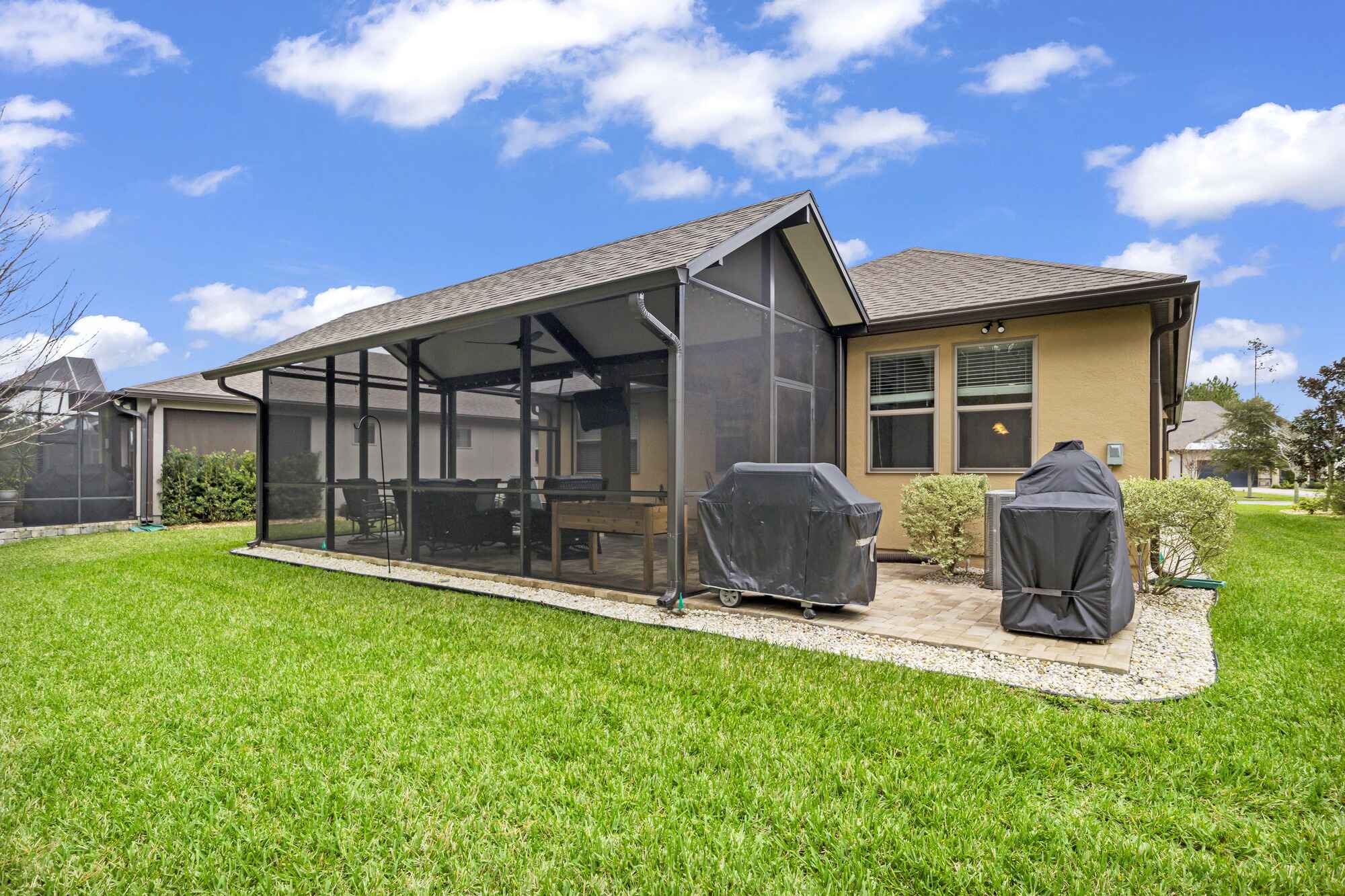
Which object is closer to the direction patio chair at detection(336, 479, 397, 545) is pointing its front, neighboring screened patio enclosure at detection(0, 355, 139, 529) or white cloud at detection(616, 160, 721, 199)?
the white cloud

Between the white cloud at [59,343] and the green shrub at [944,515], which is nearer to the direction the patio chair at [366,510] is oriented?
the green shrub

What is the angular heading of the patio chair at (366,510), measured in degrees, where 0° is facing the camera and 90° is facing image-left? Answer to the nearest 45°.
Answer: approximately 225°
